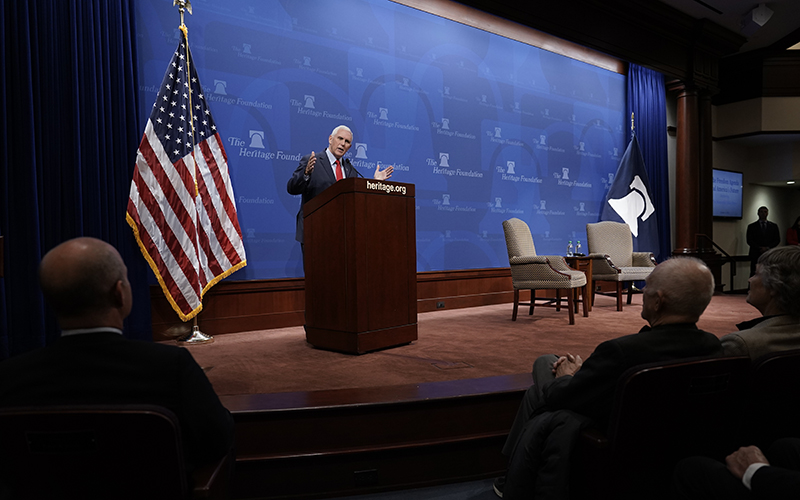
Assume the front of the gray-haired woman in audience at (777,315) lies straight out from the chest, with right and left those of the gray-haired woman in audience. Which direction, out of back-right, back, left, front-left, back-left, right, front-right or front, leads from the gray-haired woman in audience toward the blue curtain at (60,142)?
front-left

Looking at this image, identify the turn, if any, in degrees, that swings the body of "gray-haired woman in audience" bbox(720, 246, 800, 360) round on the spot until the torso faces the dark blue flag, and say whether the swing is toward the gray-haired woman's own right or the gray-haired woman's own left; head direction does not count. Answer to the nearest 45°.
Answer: approximately 45° to the gray-haired woman's own right

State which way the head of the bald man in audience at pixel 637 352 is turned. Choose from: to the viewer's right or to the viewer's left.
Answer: to the viewer's left

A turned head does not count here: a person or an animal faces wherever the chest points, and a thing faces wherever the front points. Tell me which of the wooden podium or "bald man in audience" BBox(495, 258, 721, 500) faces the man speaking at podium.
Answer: the bald man in audience

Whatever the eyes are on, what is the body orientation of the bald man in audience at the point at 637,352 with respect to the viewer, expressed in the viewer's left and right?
facing away from the viewer and to the left of the viewer

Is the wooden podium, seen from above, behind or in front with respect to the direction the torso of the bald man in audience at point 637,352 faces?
in front

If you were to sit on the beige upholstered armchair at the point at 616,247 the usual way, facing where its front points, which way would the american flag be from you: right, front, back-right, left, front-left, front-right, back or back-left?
right

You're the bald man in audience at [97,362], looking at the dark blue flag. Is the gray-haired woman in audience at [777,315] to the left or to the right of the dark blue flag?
right

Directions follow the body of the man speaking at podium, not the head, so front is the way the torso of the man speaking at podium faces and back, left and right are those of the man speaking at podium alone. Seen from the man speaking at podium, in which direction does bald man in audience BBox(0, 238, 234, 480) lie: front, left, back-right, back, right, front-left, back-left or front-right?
front-right

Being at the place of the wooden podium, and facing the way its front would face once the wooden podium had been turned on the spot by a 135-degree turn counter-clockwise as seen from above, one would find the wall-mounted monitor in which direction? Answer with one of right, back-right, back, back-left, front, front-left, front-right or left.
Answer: front-right

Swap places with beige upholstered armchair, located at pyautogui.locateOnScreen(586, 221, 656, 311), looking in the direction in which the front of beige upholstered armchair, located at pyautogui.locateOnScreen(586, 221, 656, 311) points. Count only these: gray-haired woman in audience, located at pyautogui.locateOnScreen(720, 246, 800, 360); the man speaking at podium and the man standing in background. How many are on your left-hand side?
1

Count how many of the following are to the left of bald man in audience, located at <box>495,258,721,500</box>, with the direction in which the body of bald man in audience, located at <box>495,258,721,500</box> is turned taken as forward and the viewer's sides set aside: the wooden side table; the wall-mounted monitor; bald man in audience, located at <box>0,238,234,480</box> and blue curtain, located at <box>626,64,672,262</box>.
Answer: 1

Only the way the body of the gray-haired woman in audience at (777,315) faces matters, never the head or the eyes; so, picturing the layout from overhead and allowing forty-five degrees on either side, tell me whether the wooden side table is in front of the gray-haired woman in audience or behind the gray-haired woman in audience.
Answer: in front

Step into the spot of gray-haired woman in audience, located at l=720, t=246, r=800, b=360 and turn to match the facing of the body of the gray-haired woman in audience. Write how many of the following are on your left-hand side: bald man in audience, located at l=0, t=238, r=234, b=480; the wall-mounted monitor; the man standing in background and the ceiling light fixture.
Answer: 1

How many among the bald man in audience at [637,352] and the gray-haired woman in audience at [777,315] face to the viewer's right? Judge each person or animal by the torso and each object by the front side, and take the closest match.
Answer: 0

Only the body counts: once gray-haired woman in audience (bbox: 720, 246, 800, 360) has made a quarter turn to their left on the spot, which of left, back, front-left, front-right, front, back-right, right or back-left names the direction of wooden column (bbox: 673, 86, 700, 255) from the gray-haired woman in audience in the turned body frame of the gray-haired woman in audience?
back-right
